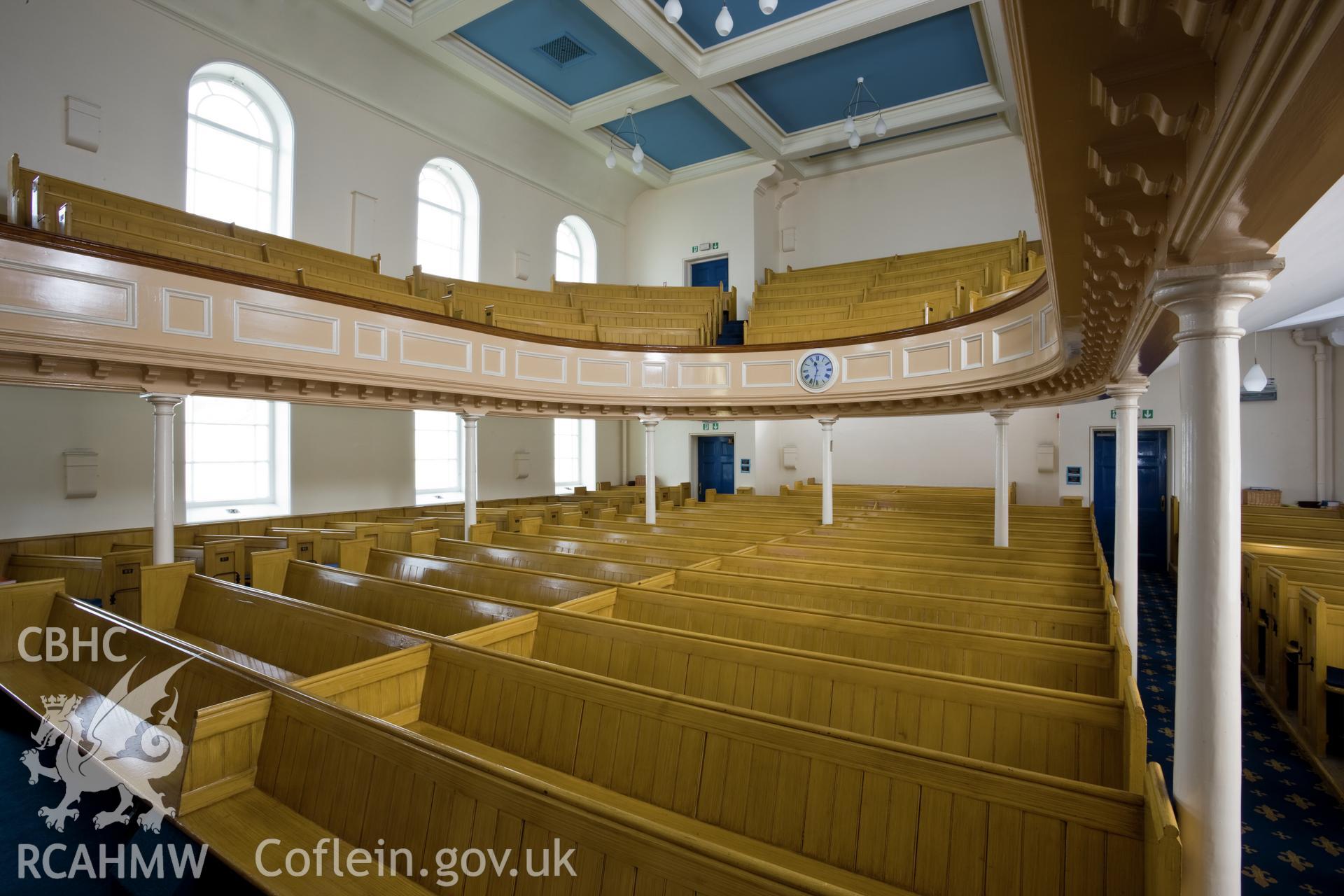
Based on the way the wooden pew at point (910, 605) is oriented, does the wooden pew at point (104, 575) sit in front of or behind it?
in front

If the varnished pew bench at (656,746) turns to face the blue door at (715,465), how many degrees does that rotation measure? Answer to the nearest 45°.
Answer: approximately 135° to its right

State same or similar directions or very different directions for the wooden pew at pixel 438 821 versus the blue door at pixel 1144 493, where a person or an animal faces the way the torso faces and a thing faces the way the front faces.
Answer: same or similar directions

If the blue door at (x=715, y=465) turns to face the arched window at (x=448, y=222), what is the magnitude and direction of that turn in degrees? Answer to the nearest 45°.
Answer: approximately 45° to its right

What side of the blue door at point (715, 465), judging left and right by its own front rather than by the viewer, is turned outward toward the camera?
front

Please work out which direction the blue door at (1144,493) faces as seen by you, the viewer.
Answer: facing the viewer

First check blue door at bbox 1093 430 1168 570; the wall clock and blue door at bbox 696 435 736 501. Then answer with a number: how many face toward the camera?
3

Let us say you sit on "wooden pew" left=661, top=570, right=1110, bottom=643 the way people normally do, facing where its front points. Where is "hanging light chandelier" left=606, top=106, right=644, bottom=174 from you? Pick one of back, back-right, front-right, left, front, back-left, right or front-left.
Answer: right

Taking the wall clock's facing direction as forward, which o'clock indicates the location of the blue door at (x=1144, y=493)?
The blue door is roughly at 8 o'clock from the wall clock.

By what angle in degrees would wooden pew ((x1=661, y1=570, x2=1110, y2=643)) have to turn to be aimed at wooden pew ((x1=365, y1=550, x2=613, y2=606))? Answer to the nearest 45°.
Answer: approximately 45° to its right

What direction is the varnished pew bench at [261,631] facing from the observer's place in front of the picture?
facing the viewer and to the left of the viewer

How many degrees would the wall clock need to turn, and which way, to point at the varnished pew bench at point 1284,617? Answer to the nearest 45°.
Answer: approximately 45° to its left
